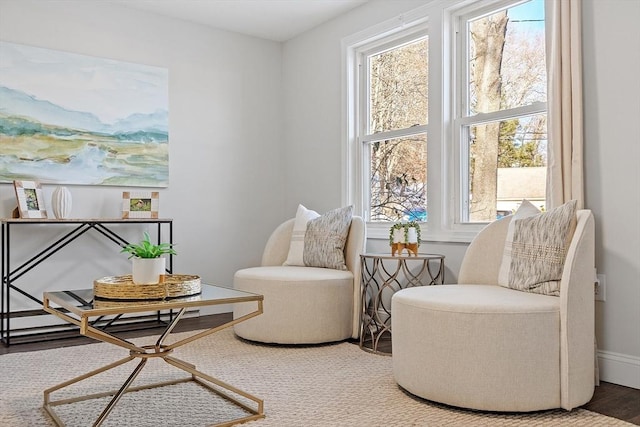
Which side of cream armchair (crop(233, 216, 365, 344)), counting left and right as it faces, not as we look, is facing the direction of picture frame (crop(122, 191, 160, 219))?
right

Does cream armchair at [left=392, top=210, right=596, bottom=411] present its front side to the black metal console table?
no

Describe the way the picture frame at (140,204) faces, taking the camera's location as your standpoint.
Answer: facing the viewer

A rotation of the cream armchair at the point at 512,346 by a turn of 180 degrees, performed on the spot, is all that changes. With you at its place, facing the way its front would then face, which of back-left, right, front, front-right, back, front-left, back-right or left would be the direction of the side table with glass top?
left

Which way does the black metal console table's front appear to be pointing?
toward the camera

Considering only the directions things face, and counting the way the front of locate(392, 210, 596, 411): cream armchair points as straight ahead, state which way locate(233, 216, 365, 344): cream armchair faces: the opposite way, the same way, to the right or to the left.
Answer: the same way

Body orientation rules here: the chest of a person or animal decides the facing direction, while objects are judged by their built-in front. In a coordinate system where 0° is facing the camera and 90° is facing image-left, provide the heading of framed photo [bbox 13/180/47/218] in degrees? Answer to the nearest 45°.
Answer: approximately 315°

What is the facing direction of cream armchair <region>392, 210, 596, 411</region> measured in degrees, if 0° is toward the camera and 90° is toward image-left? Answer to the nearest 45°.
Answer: approximately 45°

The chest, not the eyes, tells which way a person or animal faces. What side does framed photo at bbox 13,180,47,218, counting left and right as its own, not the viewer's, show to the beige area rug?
front

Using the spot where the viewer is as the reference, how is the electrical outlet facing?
facing the viewer and to the left of the viewer

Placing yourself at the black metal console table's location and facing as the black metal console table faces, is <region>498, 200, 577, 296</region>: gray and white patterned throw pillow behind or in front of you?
in front

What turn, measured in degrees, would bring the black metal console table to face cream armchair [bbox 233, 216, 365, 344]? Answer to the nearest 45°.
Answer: approximately 45° to its left

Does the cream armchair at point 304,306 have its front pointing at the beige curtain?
no

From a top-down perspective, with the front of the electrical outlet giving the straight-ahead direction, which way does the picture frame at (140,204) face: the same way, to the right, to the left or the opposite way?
to the left
